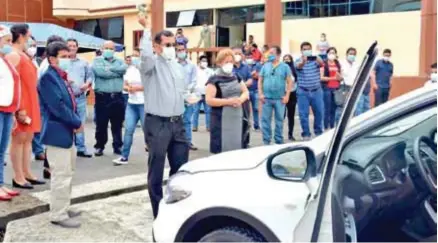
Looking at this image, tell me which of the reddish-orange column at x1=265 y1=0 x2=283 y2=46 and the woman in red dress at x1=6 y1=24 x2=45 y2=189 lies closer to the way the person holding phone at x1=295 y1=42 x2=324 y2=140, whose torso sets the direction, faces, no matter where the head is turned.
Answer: the woman in red dress

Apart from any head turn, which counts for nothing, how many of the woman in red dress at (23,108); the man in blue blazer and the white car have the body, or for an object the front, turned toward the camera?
0

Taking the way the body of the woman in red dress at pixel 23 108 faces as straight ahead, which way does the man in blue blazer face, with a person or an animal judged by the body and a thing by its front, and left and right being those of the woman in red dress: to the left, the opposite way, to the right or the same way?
the same way

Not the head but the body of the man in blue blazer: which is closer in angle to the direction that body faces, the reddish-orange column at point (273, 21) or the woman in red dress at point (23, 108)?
the reddish-orange column

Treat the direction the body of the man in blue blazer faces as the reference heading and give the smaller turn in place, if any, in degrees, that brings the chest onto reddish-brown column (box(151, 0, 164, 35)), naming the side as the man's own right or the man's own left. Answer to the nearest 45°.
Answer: approximately 90° to the man's own left

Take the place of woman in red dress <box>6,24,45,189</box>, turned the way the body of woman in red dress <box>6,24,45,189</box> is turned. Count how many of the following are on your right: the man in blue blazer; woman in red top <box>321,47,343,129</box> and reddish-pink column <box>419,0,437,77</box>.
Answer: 1

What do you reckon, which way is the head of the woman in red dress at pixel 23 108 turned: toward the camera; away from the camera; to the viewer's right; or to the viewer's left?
to the viewer's right

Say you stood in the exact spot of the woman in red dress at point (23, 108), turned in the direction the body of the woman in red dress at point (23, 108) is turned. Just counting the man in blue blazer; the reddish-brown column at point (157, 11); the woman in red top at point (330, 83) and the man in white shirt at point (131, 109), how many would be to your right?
1

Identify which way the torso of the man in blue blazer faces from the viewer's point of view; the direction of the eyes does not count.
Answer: to the viewer's right

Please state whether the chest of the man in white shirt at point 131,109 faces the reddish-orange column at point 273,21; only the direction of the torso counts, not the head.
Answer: no

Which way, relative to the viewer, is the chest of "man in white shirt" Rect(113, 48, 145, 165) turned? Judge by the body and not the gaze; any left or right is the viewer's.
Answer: facing the viewer and to the left of the viewer

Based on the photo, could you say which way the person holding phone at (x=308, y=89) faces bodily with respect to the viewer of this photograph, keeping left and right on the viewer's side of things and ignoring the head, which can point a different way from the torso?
facing the viewer

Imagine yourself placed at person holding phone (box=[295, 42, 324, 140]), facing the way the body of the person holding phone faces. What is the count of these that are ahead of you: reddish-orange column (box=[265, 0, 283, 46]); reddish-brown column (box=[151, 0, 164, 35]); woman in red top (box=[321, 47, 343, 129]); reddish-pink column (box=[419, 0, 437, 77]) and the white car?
1

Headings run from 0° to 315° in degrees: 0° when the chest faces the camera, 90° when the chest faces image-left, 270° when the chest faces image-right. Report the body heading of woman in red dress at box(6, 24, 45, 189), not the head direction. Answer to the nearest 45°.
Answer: approximately 270°

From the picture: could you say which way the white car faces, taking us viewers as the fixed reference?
facing to the left of the viewer

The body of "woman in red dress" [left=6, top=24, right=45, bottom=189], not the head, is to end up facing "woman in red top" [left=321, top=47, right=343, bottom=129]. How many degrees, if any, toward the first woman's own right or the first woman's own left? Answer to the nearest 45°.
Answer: approximately 45° to the first woman's own left

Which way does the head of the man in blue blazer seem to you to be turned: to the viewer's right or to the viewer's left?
to the viewer's right

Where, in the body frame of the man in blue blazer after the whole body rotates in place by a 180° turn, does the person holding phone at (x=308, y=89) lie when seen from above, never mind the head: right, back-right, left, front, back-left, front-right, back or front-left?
back-right
